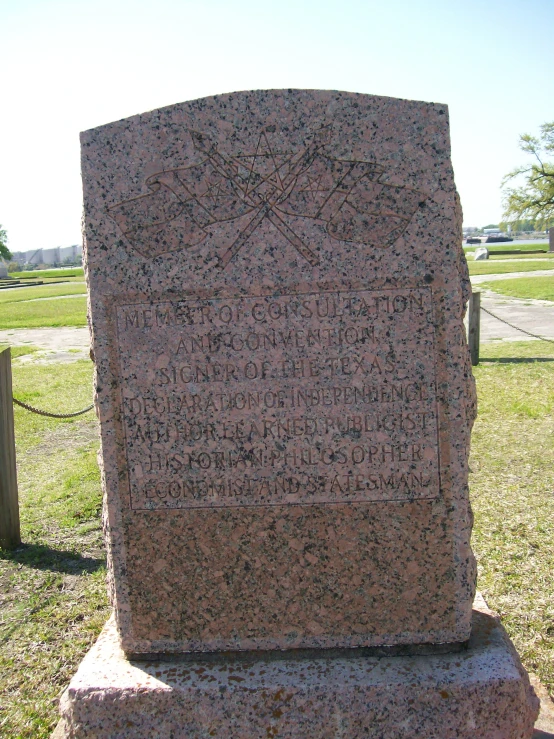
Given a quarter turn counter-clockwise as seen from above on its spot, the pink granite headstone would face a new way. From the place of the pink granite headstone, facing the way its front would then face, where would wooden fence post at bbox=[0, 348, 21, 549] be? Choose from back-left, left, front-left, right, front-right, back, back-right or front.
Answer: back-left

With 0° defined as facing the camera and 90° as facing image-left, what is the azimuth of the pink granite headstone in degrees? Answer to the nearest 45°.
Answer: approximately 0°
